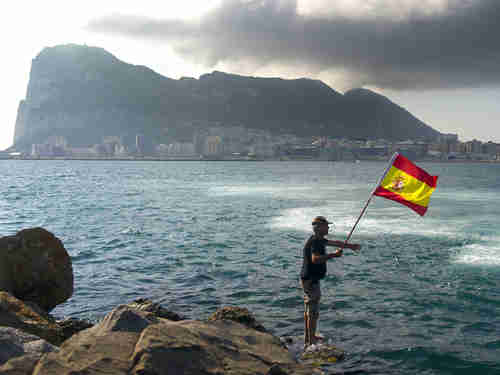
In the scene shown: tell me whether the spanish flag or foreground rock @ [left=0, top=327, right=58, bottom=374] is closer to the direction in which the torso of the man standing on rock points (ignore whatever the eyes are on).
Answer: the spanish flag

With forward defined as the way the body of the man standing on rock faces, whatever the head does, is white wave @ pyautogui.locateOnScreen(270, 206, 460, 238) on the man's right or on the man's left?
on the man's left

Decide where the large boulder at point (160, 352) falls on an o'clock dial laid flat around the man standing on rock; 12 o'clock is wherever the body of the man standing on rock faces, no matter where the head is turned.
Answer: The large boulder is roughly at 4 o'clock from the man standing on rock.

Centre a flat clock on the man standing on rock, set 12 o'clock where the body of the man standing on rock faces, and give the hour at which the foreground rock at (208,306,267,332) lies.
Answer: The foreground rock is roughly at 6 o'clock from the man standing on rock.

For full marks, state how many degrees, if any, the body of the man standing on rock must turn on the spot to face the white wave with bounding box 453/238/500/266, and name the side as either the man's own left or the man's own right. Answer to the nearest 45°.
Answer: approximately 45° to the man's own left

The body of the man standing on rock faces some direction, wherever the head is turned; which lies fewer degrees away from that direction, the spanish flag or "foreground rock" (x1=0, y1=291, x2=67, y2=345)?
the spanish flag

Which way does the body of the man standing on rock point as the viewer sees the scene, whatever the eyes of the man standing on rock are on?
to the viewer's right

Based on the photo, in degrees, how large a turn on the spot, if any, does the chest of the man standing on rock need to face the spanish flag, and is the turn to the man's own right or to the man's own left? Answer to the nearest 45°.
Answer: approximately 45° to the man's own left

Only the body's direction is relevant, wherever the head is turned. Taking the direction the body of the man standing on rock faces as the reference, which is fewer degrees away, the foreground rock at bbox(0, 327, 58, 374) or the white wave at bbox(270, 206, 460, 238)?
the white wave

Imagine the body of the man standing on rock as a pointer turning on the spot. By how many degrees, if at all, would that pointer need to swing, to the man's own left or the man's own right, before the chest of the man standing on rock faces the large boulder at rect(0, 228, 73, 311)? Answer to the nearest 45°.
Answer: approximately 180°
